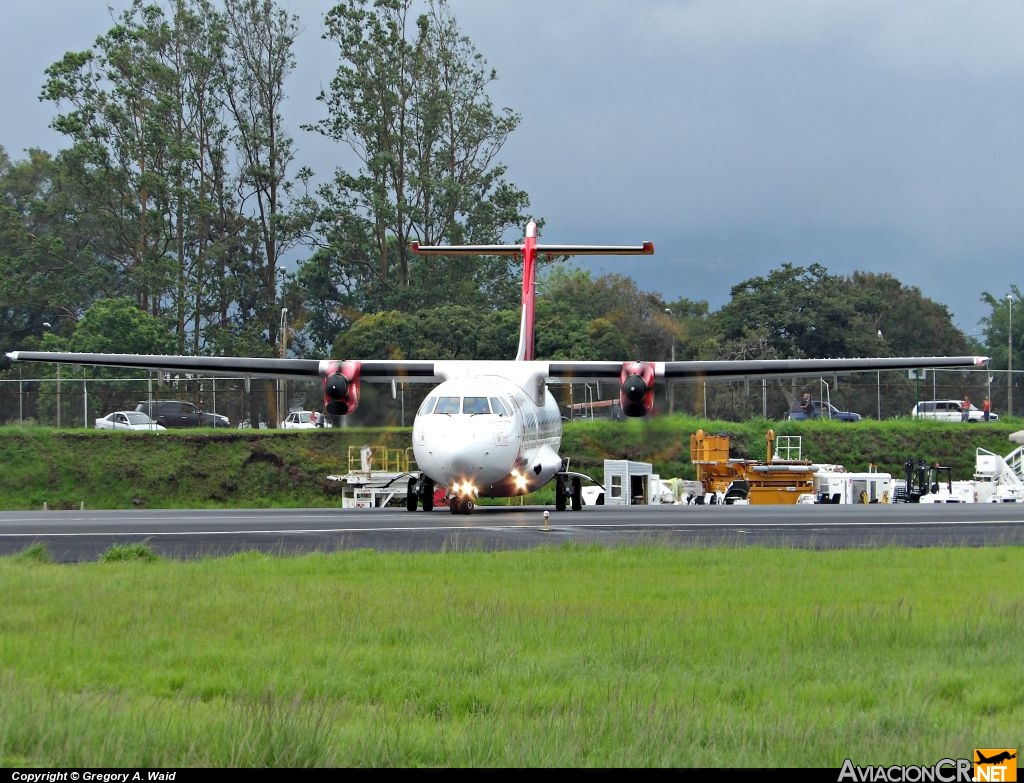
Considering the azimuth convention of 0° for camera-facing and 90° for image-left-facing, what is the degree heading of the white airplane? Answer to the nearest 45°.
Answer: approximately 0°
